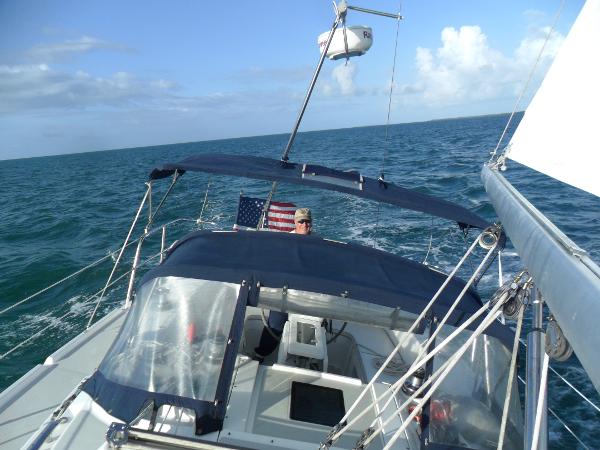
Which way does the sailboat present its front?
toward the camera
